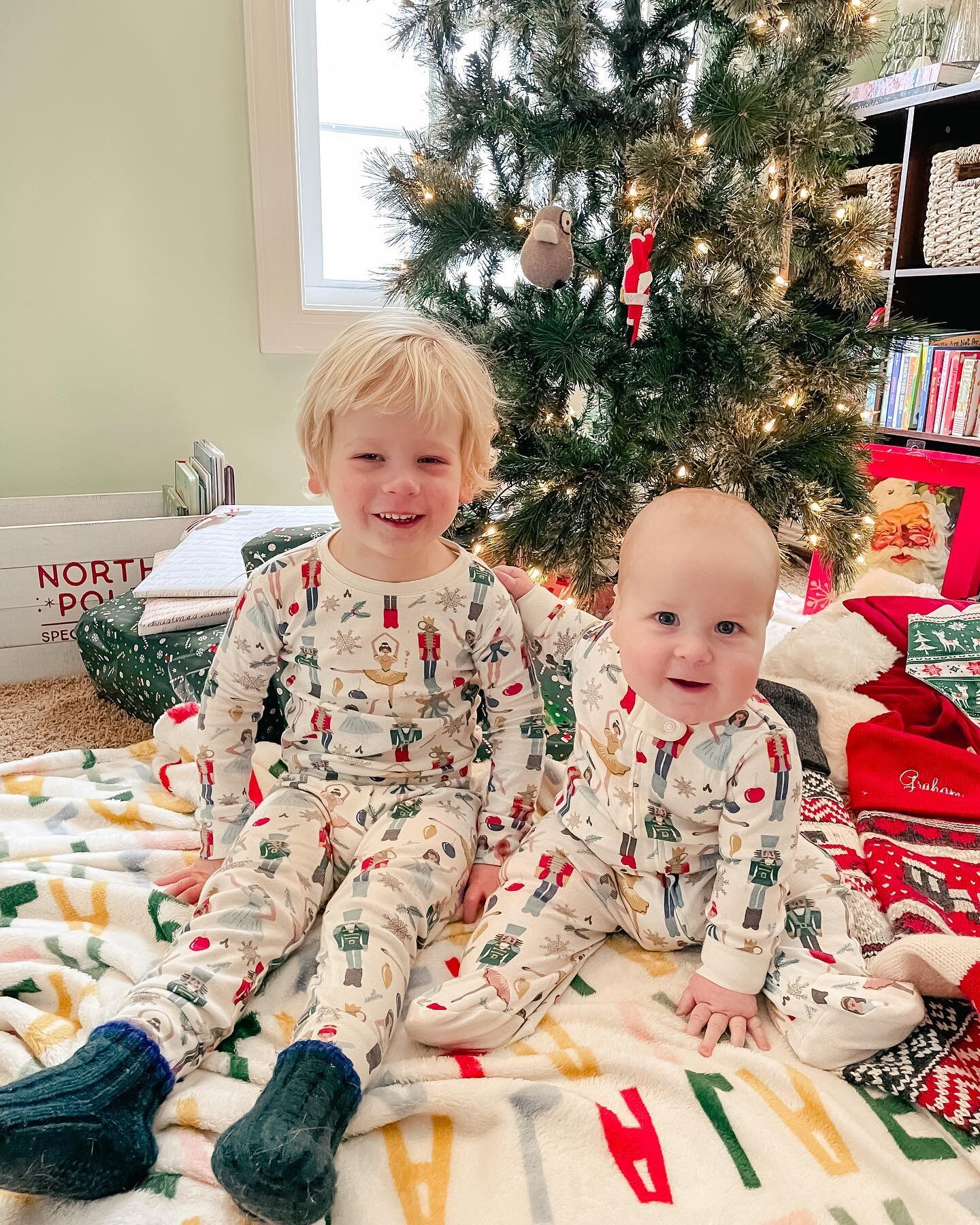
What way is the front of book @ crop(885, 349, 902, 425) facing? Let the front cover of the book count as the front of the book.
to the viewer's right

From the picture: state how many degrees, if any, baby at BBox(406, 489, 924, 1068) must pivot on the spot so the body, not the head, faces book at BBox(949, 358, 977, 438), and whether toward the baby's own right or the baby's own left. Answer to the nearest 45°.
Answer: approximately 180°

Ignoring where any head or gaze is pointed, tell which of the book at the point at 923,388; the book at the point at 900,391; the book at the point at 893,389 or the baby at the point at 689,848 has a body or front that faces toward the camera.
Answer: the baby

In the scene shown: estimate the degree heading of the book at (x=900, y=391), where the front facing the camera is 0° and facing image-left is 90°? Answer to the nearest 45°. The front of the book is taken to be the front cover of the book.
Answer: approximately 270°

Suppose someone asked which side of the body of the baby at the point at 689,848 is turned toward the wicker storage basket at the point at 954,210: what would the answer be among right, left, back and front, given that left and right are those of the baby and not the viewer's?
back

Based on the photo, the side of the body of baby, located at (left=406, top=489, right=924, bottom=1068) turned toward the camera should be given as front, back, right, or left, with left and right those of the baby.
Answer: front

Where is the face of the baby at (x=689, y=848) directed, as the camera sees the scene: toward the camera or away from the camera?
toward the camera

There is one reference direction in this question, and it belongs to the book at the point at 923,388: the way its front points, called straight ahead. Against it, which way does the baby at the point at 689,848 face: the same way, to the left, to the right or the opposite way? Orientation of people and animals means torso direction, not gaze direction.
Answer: to the right

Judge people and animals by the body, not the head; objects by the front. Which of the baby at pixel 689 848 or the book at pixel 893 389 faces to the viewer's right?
the book

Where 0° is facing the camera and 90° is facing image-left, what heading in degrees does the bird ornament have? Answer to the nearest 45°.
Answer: approximately 45°
